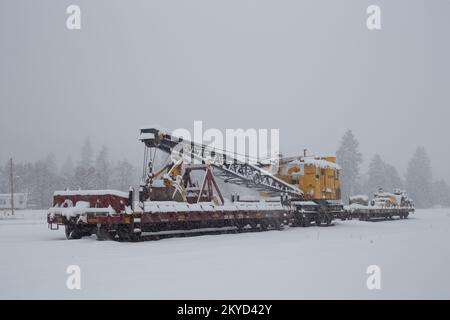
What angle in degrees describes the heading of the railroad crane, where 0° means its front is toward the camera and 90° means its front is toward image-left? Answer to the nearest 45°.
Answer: approximately 45°
